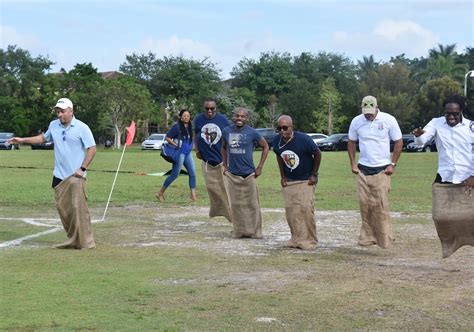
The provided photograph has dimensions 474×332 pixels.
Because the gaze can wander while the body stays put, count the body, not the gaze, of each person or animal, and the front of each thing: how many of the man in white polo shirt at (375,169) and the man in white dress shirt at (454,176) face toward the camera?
2

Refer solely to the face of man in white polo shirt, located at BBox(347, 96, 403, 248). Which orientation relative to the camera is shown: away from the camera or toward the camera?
toward the camera

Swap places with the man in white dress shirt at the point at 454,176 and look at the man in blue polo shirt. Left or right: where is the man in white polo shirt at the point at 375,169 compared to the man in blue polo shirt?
right

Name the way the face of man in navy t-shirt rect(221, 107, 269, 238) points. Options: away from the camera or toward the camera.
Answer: toward the camera

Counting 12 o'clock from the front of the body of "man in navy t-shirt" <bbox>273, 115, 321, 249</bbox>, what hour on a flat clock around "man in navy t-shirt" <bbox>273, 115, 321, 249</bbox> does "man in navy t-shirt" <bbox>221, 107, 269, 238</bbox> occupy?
"man in navy t-shirt" <bbox>221, 107, 269, 238</bbox> is roughly at 3 o'clock from "man in navy t-shirt" <bbox>273, 115, 321, 249</bbox>.

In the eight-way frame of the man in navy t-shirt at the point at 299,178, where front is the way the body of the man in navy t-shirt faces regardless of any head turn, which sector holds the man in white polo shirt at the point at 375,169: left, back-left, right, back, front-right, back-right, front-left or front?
back-left

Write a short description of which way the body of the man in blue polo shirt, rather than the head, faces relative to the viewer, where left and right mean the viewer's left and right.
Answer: facing the viewer and to the left of the viewer

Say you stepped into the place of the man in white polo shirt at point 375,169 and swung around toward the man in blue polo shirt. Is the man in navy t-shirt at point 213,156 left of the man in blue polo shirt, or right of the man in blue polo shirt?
right

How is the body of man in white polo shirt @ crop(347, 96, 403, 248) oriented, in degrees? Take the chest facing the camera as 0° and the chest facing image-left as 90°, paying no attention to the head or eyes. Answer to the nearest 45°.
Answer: approximately 0°

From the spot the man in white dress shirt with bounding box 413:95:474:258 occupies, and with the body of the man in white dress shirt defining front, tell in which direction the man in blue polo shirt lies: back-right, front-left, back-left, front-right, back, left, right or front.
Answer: right

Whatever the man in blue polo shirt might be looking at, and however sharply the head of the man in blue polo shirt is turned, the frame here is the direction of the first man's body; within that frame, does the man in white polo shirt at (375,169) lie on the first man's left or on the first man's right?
on the first man's left

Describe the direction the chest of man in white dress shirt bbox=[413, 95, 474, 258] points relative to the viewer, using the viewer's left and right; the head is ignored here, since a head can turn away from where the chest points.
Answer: facing the viewer
